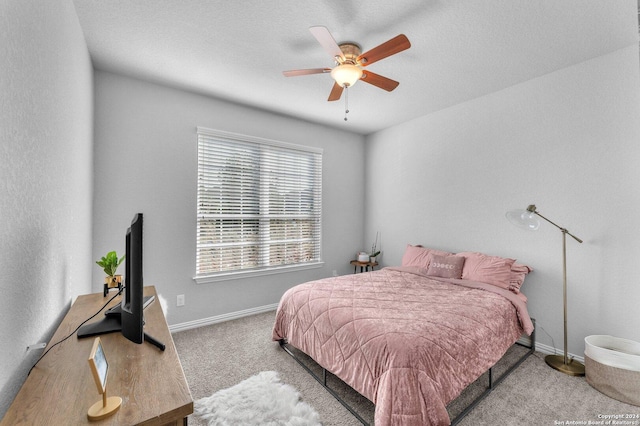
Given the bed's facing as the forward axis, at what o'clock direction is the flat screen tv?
The flat screen tv is roughly at 12 o'clock from the bed.

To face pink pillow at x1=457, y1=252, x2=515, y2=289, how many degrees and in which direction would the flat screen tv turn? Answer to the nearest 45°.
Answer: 0° — it already faces it

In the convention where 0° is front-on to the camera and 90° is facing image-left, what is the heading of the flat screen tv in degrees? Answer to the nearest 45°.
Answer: approximately 270°

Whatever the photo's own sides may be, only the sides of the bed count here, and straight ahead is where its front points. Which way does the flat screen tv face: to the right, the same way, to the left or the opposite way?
the opposite way

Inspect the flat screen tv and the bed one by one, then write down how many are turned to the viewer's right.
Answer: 1

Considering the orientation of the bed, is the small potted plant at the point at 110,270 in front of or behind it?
in front

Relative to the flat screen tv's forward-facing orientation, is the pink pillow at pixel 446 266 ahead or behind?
ahead

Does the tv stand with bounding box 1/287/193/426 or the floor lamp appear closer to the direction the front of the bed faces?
the tv stand

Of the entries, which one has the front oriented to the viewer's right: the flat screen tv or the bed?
the flat screen tv

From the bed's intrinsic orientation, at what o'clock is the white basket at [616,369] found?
The white basket is roughly at 7 o'clock from the bed.

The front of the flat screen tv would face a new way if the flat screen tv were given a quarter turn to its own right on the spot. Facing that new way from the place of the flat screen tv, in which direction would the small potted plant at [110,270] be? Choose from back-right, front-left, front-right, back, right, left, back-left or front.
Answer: back

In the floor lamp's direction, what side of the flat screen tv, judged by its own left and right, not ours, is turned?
front
